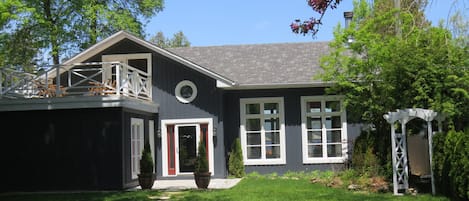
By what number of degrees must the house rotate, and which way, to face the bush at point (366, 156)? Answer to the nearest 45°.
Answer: approximately 45° to its left

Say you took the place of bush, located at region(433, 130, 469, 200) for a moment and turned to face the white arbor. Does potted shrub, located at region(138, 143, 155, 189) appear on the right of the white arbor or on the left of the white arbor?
left

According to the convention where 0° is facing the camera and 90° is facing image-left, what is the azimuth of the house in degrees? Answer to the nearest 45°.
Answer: approximately 0°

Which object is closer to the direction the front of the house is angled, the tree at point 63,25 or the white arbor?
the white arbor

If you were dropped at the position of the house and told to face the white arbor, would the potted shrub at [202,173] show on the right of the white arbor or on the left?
right

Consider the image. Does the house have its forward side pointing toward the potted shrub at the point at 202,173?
yes

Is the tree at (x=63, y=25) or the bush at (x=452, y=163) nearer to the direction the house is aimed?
the bush

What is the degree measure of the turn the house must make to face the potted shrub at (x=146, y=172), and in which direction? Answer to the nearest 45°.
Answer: approximately 45° to its right

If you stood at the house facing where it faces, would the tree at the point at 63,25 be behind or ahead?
behind

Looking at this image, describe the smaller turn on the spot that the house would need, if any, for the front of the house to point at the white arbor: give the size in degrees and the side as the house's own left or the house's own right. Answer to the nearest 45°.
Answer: approximately 45° to the house's own left
